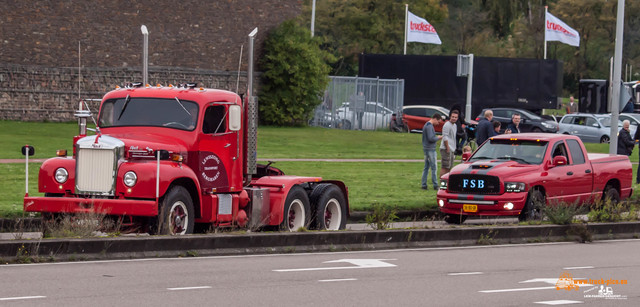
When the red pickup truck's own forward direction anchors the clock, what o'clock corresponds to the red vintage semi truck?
The red vintage semi truck is roughly at 12 o'clock from the red pickup truck.

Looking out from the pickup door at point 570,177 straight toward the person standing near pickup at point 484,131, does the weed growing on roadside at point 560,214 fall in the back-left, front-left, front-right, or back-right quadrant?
back-left

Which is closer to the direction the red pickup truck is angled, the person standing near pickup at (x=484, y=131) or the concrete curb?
the concrete curb

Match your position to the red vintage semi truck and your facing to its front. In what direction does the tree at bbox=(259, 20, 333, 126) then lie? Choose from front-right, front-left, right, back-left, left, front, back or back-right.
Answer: back-right

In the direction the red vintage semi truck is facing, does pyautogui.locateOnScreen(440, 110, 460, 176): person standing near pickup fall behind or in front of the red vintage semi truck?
behind

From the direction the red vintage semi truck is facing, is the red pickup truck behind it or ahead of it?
behind

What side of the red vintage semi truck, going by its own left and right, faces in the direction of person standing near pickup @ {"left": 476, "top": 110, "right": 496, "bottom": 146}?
back

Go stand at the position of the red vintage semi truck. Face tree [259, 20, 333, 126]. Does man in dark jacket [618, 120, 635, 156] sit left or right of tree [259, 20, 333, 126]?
right

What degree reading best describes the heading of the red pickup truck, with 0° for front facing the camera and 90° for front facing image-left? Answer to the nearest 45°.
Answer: approximately 45°
